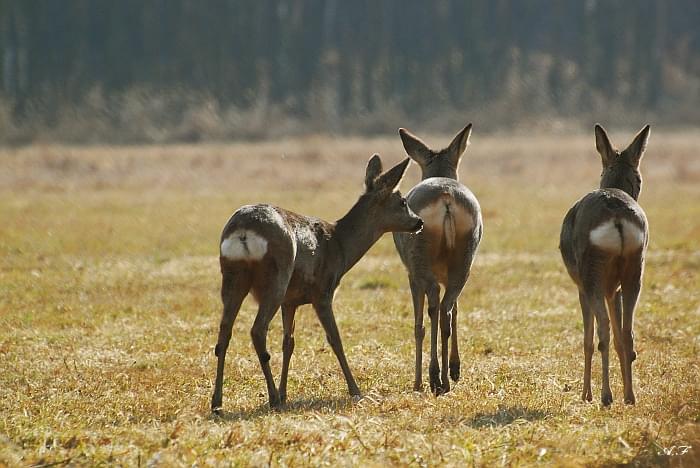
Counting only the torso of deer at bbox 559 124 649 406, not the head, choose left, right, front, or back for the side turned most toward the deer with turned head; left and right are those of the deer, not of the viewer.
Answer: left

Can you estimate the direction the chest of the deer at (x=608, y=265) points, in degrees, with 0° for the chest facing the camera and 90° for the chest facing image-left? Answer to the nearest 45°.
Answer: approximately 180°

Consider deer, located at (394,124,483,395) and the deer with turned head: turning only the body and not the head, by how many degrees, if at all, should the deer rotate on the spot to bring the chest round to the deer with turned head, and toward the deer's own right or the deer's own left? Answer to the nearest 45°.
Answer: approximately 135° to the deer's own left

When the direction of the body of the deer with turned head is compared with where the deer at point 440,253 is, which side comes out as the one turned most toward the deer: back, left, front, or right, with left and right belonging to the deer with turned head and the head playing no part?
front

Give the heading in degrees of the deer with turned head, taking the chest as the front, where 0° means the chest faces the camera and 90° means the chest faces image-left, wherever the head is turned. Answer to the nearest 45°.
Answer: approximately 225°

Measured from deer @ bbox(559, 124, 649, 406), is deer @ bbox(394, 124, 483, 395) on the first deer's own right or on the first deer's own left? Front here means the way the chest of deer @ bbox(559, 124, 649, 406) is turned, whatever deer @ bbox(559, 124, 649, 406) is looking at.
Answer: on the first deer's own left

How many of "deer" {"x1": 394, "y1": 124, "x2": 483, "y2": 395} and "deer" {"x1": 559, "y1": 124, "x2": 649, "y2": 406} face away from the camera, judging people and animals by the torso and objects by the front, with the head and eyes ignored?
2

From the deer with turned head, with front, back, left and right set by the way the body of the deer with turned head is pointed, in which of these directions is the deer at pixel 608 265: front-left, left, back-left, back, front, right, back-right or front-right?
front-right

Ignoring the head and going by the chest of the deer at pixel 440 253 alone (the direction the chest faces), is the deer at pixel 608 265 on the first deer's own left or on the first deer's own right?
on the first deer's own right

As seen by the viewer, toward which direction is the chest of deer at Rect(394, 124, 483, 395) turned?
away from the camera

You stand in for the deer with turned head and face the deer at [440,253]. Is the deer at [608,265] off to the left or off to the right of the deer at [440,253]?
right
